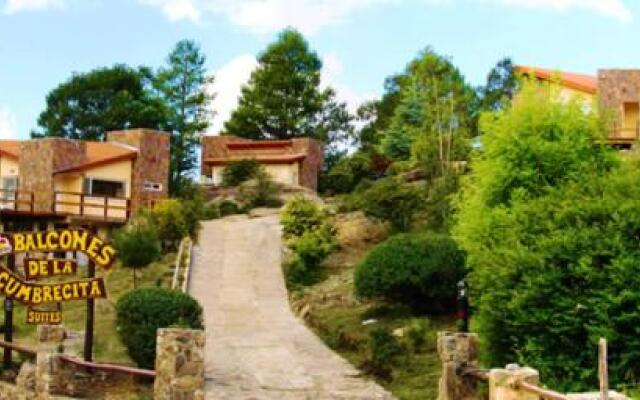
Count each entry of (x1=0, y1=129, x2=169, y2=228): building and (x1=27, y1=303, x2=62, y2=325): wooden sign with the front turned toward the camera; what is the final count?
2

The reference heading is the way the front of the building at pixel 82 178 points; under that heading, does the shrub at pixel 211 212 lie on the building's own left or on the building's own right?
on the building's own left

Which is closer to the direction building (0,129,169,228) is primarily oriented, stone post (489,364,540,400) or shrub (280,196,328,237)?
the stone post

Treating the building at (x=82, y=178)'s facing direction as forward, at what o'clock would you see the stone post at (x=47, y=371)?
The stone post is roughly at 12 o'clock from the building.

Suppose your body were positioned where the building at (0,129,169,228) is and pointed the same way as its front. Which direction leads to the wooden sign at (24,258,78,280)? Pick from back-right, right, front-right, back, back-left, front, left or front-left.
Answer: front

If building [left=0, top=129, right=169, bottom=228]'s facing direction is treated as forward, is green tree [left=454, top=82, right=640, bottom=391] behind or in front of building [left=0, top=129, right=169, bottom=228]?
in front

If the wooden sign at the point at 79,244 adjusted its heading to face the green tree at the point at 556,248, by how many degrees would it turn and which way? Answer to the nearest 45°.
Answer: approximately 45° to its left

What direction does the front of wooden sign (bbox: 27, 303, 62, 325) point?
toward the camera

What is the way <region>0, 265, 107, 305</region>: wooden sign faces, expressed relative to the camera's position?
facing the viewer

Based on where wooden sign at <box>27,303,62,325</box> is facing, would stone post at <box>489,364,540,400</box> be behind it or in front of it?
in front
